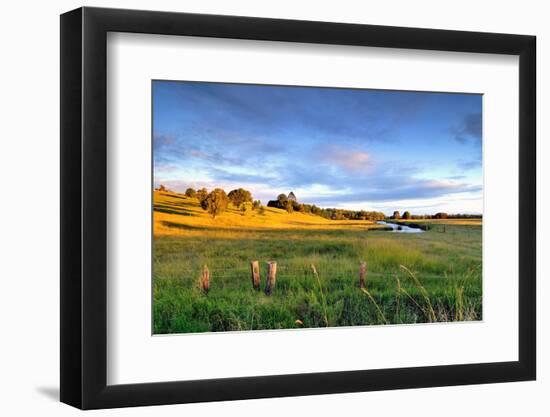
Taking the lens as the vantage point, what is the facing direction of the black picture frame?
facing the viewer and to the right of the viewer
